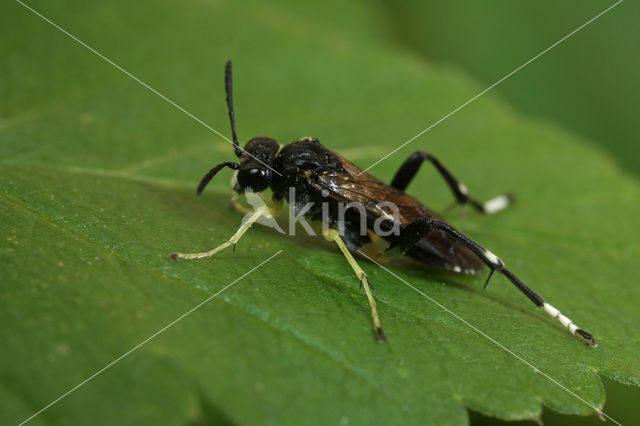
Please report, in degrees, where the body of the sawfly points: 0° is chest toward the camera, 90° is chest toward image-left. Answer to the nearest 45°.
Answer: approximately 90°
